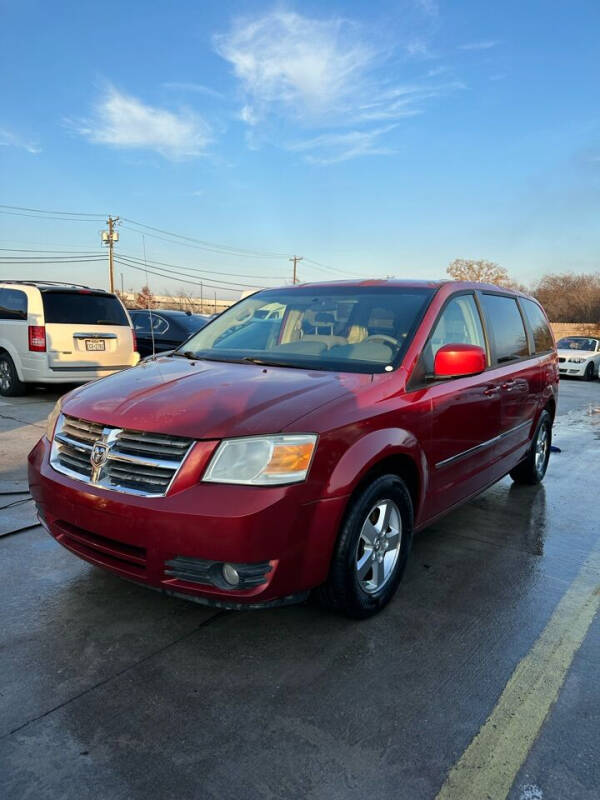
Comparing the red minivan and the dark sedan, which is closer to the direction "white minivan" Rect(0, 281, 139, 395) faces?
the dark sedan

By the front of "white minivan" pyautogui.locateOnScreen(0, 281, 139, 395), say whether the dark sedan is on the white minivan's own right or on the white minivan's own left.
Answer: on the white minivan's own right

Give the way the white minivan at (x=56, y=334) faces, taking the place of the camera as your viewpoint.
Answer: facing away from the viewer and to the left of the viewer

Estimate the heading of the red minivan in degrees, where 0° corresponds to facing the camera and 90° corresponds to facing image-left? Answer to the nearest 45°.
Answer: approximately 45°

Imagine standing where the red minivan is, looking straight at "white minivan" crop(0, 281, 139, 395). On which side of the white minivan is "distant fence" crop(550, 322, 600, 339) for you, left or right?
right

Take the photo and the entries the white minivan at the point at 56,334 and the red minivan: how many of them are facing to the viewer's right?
0

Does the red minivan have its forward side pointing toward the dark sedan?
no

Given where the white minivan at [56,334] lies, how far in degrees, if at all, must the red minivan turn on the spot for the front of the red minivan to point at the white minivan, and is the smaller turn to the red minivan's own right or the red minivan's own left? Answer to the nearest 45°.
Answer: approximately 90° to the red minivan's own right

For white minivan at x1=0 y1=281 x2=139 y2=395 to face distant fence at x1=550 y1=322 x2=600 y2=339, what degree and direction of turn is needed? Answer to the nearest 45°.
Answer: approximately 90° to its right

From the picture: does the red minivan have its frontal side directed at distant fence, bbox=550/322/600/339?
no
